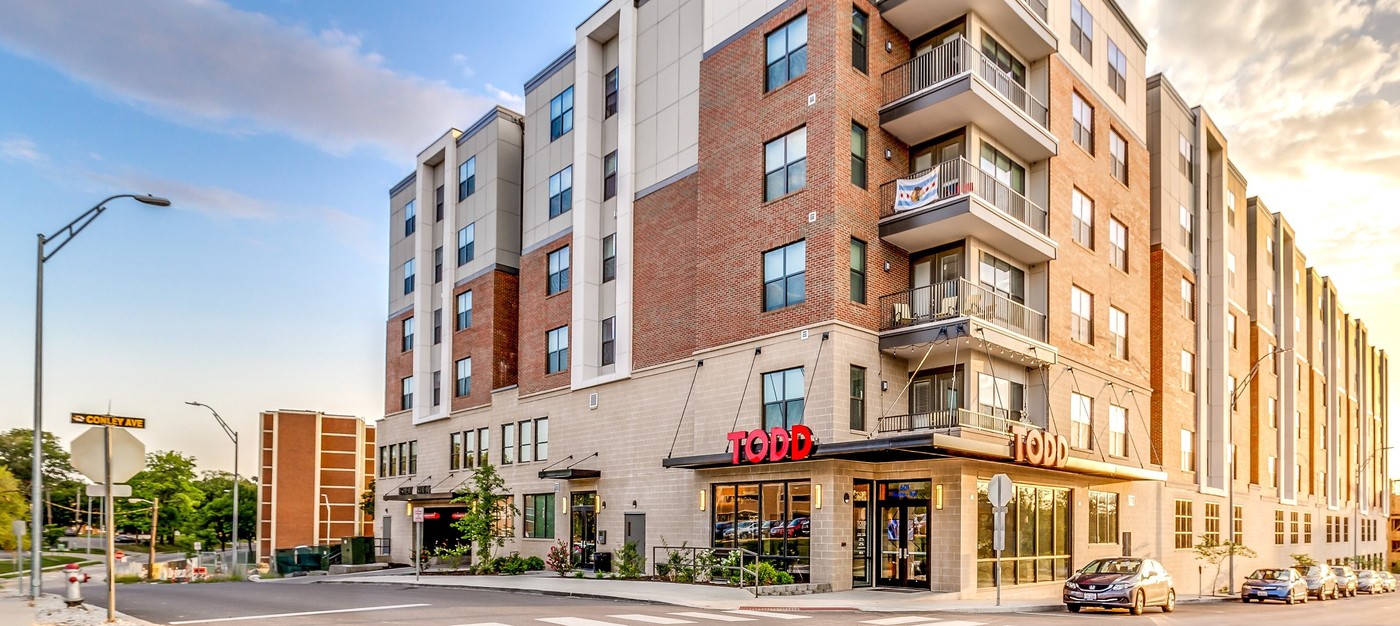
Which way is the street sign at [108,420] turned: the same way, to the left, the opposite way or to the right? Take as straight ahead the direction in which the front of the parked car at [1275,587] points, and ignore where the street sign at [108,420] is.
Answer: to the left

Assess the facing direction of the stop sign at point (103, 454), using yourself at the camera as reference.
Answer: facing away from the viewer

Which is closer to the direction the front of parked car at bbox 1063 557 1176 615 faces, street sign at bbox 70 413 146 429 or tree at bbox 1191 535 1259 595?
the street sign

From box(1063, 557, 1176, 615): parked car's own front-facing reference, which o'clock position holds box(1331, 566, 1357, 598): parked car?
box(1331, 566, 1357, 598): parked car is roughly at 5 o'clock from box(1063, 557, 1176, 615): parked car.

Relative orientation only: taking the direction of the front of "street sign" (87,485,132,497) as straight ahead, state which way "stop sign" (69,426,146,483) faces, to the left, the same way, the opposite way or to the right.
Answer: the same way

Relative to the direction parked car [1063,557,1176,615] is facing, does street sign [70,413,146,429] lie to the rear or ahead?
ahead

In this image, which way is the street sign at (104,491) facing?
away from the camera

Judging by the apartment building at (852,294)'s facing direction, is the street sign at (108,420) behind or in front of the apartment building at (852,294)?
in front

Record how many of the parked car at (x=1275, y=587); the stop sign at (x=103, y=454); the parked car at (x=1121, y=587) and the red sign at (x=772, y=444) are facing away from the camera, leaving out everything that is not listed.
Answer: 1

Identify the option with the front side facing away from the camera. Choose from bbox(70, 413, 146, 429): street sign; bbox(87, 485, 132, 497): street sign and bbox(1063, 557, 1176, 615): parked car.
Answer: bbox(87, 485, 132, 497): street sign

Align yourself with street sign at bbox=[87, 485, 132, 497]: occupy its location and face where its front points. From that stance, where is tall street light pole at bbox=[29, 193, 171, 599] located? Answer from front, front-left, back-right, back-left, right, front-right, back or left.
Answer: front

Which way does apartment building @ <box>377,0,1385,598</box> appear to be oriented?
toward the camera

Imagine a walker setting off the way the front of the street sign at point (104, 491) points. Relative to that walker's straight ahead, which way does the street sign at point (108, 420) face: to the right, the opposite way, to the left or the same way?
the opposite way

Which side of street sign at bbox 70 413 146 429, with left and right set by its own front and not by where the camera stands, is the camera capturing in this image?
front
